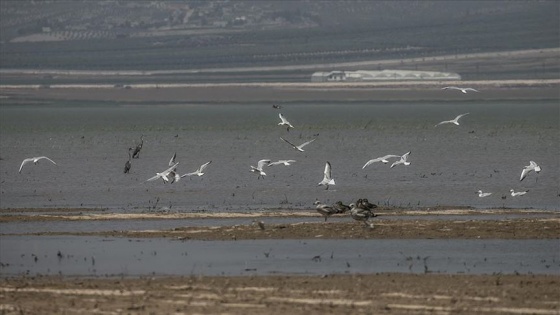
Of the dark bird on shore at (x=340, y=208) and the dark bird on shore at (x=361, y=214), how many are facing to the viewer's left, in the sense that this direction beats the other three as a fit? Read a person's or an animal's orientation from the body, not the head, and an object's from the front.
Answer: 2

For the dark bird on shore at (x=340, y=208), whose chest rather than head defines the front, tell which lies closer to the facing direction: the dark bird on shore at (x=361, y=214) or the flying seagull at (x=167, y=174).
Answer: the flying seagull

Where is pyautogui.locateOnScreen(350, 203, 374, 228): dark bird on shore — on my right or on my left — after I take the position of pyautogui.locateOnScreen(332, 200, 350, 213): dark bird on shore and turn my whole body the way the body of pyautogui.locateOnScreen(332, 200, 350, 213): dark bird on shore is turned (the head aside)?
on my left

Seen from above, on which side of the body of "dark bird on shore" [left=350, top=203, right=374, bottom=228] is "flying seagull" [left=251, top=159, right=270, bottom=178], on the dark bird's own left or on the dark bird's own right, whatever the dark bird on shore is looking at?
on the dark bird's own right

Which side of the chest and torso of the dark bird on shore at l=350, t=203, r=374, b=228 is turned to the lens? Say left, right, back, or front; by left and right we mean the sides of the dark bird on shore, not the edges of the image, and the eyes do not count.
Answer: left

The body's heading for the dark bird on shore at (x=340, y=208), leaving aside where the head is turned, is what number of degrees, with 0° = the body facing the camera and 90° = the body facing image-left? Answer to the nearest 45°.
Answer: approximately 90°
